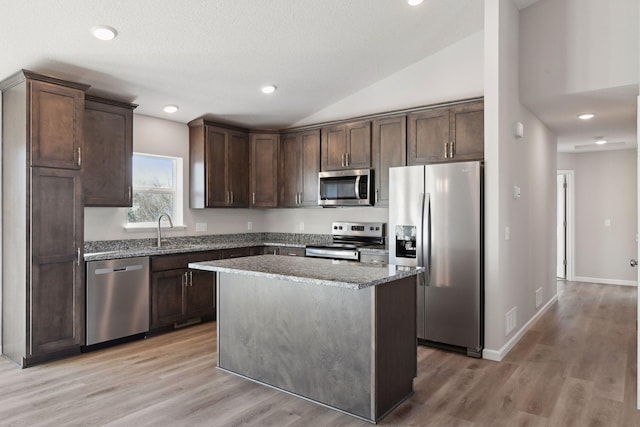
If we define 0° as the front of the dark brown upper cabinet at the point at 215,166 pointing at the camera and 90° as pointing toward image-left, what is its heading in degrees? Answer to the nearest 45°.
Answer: approximately 315°

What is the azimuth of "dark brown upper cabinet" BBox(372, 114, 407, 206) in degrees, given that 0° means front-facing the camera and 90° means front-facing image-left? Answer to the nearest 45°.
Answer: approximately 45°

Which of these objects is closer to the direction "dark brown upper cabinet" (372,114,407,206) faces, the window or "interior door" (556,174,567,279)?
the window

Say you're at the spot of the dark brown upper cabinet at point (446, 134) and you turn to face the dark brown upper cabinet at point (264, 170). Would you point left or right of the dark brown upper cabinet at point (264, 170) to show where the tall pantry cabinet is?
left

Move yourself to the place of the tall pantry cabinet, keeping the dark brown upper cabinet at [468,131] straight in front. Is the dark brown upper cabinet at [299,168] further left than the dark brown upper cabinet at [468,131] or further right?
left

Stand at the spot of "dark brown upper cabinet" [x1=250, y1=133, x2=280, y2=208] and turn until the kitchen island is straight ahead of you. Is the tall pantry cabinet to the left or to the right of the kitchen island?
right

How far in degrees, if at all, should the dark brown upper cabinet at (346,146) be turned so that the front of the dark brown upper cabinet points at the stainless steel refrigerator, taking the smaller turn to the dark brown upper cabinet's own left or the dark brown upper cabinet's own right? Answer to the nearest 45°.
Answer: approximately 90° to the dark brown upper cabinet's own left

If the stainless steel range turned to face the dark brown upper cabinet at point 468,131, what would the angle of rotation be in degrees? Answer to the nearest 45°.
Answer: approximately 90° to its left
